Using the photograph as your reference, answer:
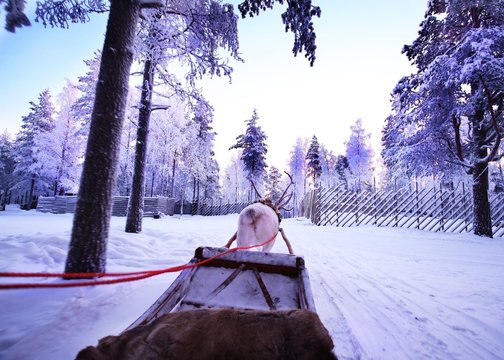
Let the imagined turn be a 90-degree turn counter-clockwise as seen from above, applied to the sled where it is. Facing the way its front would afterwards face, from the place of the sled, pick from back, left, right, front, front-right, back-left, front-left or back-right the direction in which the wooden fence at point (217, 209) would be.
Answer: right

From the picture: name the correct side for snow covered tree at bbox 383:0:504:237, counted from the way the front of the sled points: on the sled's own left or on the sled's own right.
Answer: on the sled's own right

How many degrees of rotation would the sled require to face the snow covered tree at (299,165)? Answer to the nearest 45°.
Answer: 0° — it already faces it

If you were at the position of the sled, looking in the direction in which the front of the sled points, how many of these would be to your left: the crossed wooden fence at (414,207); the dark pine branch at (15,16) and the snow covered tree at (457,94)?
1

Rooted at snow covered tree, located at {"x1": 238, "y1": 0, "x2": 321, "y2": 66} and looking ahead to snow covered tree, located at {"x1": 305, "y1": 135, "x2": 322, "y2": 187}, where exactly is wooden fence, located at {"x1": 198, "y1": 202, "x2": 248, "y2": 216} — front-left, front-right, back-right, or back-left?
front-left

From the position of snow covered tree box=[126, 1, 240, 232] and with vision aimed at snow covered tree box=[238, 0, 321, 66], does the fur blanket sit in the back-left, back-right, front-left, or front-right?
front-right

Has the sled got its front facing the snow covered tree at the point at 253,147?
yes

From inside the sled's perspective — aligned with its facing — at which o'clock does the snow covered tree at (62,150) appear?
The snow covered tree is roughly at 11 o'clock from the sled.

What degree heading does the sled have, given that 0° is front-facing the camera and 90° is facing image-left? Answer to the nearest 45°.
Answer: approximately 180°

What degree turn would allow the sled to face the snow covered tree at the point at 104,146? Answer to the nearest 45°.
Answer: approximately 45° to its left

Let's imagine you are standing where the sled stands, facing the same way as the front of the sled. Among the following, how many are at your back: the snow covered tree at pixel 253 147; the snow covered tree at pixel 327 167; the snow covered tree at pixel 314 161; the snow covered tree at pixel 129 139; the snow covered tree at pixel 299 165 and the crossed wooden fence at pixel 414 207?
0

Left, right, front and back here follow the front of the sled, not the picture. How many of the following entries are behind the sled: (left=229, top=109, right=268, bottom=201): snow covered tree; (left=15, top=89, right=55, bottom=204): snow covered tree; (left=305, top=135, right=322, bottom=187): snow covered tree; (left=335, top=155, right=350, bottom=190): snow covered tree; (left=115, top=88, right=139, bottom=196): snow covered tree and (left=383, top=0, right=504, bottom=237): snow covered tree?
0

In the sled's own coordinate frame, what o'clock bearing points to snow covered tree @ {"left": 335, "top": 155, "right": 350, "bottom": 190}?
The snow covered tree is roughly at 1 o'clock from the sled.

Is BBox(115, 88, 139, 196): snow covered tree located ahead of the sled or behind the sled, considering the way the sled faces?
ahead

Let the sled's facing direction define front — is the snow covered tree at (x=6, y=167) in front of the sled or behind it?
in front
